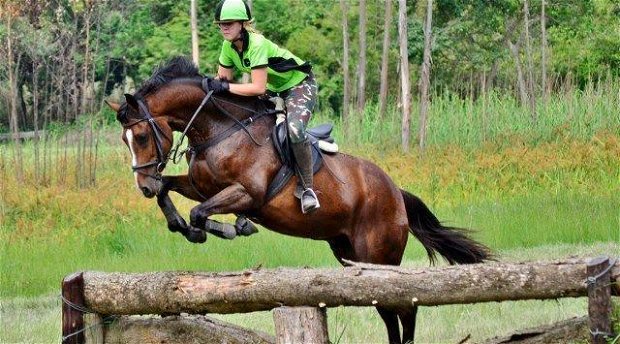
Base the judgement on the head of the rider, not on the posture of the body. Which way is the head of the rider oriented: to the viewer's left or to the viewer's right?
to the viewer's left

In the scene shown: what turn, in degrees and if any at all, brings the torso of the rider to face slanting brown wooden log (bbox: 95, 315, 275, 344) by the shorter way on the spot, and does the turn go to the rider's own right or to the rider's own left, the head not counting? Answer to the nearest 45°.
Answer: approximately 45° to the rider's own left

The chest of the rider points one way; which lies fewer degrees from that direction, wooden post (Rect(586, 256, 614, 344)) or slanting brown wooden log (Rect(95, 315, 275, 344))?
the slanting brown wooden log

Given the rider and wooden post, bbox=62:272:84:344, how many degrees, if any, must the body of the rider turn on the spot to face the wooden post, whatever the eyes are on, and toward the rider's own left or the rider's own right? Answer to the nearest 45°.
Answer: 0° — they already face it

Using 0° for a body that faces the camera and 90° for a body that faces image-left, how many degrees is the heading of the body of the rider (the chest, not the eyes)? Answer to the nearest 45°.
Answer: approximately 45°

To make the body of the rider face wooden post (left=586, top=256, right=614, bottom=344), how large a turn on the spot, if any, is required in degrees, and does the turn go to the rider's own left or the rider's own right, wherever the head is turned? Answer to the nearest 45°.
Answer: approximately 90° to the rider's own left
